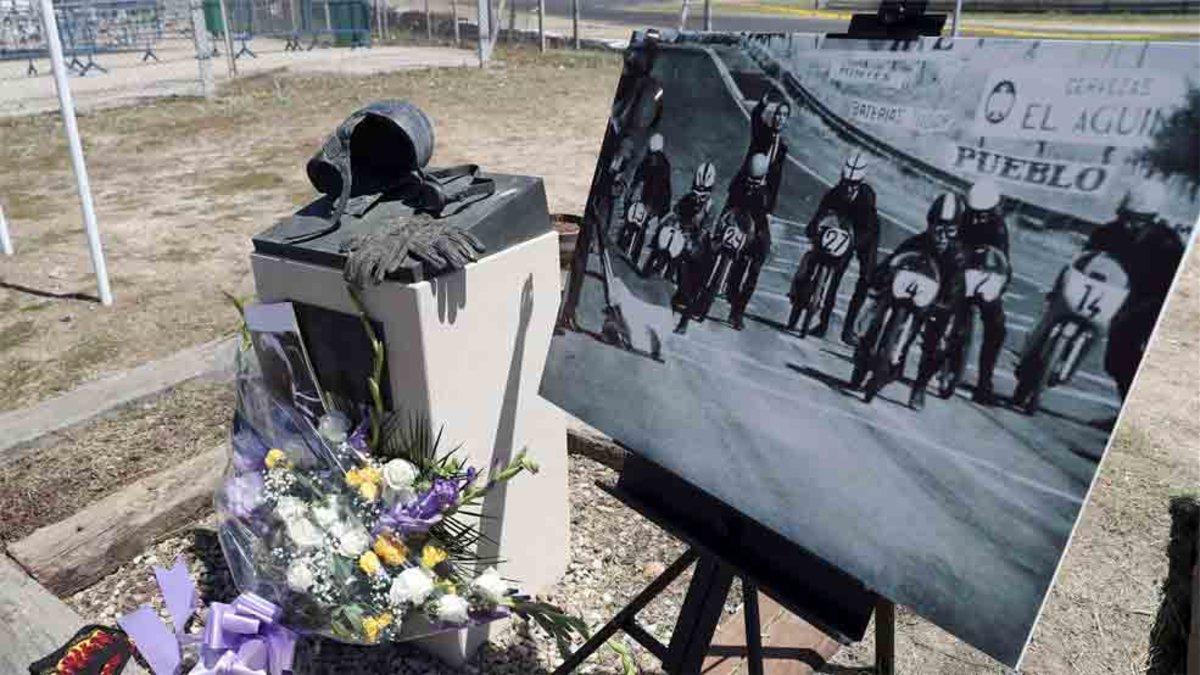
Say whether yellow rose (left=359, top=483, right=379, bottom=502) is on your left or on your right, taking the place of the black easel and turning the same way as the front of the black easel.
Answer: on your right

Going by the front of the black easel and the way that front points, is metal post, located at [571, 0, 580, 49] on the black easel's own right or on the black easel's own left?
on the black easel's own right

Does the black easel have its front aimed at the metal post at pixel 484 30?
no

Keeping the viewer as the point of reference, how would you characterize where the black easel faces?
facing the viewer and to the left of the viewer

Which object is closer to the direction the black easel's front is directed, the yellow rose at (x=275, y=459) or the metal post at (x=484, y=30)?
the yellow rose

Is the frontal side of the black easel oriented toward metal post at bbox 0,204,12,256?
no

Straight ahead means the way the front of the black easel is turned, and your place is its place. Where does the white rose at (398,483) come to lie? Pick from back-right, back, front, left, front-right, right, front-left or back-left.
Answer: front-right

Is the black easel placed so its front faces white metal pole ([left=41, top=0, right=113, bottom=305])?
no

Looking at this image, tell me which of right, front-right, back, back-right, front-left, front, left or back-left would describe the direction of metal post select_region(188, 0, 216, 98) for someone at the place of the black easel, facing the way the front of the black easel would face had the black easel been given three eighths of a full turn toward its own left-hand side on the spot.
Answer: back-left

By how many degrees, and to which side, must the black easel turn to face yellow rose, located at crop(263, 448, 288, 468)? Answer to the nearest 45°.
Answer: approximately 45° to its right

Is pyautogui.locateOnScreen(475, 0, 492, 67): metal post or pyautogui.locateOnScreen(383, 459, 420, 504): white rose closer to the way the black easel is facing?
the white rose

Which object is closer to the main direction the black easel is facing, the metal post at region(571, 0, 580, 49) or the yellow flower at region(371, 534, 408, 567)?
the yellow flower

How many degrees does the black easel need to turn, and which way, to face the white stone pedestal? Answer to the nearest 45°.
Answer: approximately 90° to its right

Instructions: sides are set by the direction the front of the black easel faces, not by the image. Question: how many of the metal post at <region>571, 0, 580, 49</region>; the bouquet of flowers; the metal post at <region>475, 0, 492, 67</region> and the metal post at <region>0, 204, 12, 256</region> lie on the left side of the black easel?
0

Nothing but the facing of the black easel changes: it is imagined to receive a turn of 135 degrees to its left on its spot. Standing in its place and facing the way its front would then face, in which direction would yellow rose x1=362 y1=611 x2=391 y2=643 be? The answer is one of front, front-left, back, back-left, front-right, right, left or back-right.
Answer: back
